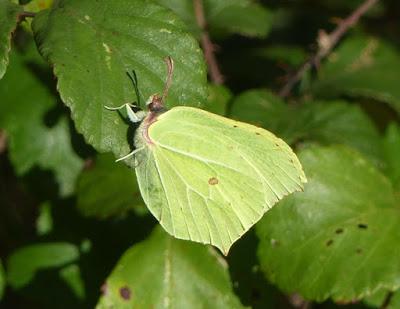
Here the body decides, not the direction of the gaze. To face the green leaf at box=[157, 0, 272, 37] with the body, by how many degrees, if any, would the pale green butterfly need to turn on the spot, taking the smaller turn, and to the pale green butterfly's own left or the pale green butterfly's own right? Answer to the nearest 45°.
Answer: approximately 90° to the pale green butterfly's own right

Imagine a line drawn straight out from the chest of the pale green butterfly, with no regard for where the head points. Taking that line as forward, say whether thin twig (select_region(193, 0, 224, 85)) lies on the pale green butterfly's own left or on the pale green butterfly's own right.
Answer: on the pale green butterfly's own right

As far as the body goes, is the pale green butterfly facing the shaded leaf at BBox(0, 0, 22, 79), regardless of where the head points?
yes

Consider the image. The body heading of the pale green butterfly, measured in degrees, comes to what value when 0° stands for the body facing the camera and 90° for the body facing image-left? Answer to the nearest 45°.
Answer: approximately 90°

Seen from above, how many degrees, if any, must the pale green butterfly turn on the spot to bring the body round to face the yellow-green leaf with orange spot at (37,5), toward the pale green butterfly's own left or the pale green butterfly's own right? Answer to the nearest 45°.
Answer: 0° — it already faces it
